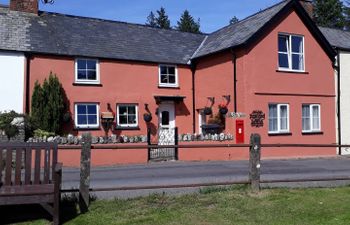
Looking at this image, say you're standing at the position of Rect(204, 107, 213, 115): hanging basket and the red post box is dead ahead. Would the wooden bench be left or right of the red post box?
right

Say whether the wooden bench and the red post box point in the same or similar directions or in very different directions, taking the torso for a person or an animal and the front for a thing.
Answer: same or similar directions

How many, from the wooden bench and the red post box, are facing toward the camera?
2

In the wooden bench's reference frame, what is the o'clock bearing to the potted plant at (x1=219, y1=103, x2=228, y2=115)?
The potted plant is roughly at 7 o'clock from the wooden bench.

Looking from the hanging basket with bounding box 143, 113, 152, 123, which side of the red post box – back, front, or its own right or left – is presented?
right

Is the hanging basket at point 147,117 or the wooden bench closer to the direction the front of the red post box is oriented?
the wooden bench

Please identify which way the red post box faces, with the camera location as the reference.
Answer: facing the viewer
